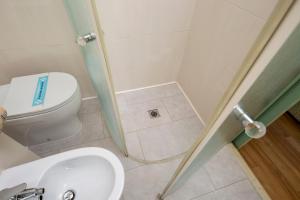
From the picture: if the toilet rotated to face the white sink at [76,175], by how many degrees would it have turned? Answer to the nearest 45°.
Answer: approximately 90° to its right

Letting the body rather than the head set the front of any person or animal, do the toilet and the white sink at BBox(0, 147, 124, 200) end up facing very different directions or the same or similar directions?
same or similar directions

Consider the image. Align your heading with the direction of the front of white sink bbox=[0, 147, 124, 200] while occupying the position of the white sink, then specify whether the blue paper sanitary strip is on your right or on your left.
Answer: on your left

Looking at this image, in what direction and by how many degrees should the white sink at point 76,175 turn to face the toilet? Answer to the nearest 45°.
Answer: approximately 90° to its left

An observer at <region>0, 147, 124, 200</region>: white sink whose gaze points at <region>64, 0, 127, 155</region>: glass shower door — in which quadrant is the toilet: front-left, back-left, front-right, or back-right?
front-left

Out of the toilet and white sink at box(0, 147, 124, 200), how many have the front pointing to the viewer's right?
2

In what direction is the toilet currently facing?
to the viewer's right

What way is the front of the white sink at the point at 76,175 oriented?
to the viewer's right

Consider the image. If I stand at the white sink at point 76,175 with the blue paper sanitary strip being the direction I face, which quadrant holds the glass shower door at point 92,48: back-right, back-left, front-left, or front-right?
front-right
